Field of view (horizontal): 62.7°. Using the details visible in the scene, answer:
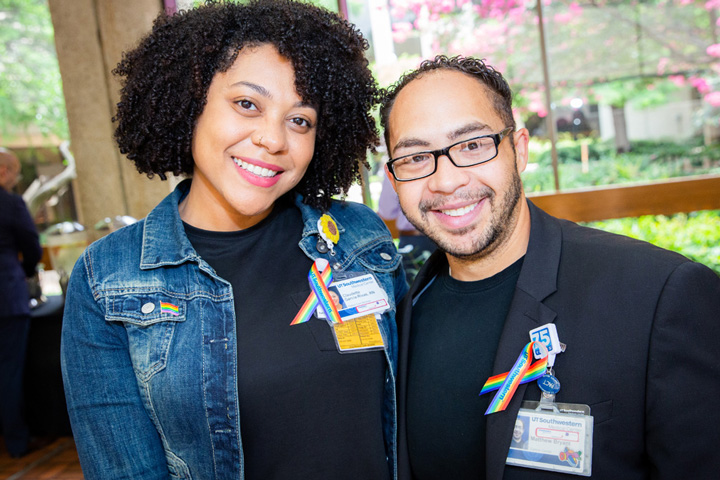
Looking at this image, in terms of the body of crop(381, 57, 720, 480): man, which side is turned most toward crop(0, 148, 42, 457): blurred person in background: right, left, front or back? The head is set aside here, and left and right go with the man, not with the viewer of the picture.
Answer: right

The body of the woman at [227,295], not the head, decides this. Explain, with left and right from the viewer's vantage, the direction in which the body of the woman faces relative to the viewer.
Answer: facing the viewer and to the right of the viewer

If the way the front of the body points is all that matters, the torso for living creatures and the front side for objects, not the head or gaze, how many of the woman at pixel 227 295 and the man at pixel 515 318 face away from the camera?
0

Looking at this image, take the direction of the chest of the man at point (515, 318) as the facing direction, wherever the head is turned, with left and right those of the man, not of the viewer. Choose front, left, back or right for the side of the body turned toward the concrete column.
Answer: right

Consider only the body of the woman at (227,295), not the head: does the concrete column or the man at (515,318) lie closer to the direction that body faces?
the man

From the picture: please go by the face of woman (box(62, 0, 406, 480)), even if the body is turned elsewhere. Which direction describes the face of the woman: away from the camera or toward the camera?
toward the camera

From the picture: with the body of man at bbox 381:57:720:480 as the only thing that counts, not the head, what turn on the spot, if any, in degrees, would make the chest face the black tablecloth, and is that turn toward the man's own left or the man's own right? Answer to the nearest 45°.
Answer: approximately 90° to the man's own right
